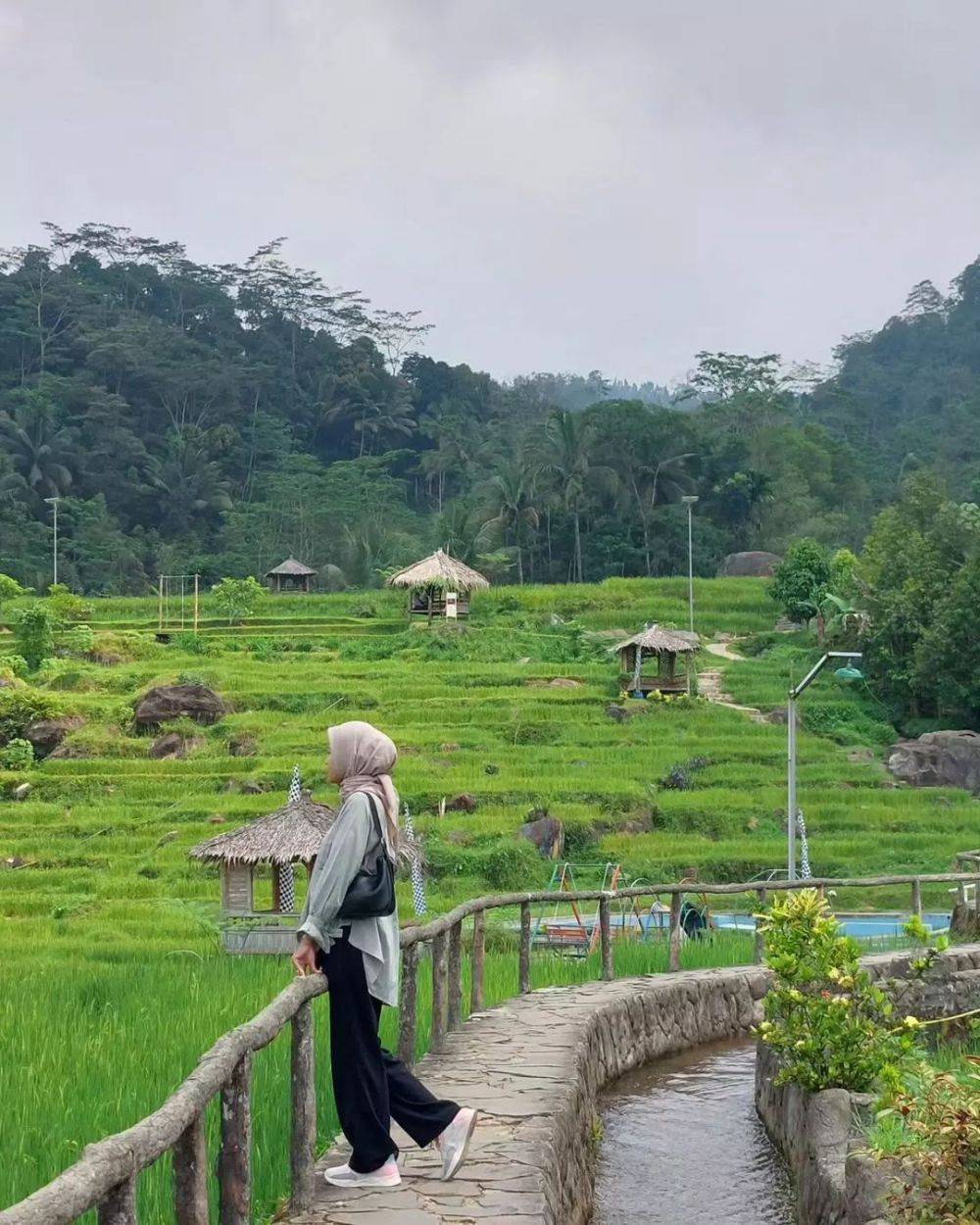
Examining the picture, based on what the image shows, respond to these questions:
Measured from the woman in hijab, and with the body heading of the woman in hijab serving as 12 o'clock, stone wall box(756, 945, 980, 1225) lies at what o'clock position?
The stone wall is roughly at 5 o'clock from the woman in hijab.

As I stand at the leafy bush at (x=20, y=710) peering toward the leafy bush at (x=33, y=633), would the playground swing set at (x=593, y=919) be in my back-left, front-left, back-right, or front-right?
back-right

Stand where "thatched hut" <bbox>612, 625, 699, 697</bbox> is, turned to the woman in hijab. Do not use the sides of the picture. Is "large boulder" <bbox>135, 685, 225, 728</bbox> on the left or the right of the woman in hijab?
right

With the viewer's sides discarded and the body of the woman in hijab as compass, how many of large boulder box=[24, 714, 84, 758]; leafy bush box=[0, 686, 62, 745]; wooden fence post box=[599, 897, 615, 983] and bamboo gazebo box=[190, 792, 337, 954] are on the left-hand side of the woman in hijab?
0

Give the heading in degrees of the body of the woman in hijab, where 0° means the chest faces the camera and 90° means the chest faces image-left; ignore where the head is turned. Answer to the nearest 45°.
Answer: approximately 90°

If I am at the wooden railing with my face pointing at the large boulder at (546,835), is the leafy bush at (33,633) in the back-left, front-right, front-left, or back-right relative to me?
front-left

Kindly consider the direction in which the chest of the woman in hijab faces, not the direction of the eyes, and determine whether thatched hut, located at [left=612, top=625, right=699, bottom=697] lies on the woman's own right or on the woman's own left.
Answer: on the woman's own right

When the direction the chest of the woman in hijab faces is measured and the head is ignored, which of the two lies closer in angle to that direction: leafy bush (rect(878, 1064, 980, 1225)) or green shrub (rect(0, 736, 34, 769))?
the green shrub

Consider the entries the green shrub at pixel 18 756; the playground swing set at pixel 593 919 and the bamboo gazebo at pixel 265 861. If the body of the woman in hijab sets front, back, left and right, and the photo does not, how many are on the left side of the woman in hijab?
0

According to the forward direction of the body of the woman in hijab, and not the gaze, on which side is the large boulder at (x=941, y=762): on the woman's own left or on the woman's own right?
on the woman's own right

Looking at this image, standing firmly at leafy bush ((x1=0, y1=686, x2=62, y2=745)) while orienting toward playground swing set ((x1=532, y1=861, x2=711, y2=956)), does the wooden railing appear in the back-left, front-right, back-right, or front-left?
front-right

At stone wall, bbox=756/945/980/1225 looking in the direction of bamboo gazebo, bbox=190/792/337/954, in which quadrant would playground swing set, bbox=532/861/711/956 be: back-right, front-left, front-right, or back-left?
front-right

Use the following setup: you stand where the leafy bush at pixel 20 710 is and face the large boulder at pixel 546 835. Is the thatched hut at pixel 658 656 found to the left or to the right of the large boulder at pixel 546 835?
left

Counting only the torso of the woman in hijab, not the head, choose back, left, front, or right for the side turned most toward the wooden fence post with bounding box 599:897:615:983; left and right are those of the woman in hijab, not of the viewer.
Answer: right
